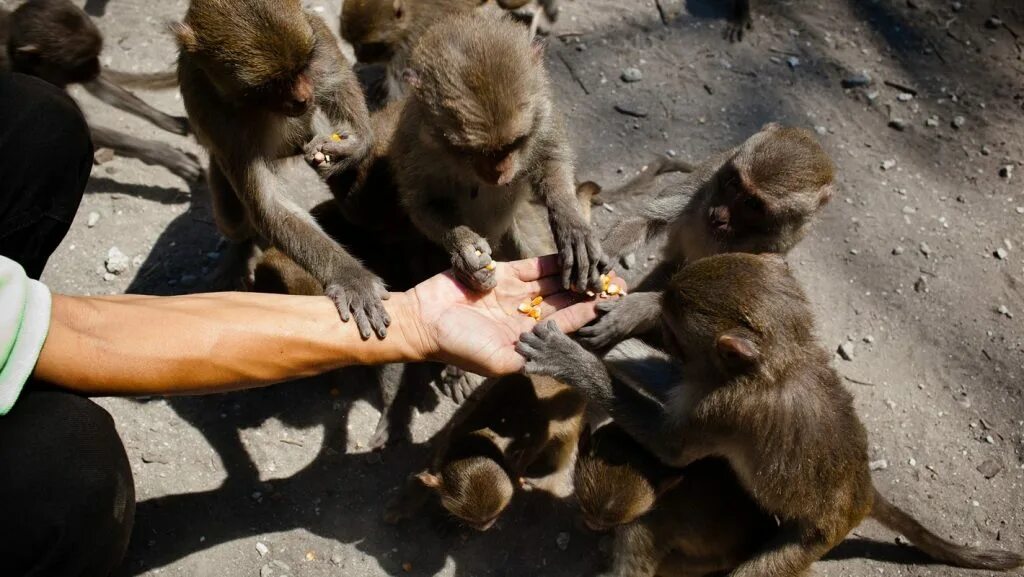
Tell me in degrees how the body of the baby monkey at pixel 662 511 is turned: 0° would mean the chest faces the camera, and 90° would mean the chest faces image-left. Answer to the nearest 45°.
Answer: approximately 90°

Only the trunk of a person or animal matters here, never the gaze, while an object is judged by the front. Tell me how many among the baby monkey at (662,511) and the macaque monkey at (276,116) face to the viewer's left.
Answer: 1

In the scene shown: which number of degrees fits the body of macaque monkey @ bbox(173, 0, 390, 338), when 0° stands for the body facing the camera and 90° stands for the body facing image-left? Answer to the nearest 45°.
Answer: approximately 315°

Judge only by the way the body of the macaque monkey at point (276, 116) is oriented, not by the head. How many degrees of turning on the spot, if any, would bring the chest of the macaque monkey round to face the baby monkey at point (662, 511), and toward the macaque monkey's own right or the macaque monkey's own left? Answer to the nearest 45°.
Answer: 0° — it already faces it

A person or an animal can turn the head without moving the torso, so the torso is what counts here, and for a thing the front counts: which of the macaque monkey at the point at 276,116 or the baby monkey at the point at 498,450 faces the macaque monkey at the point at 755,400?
the macaque monkey at the point at 276,116

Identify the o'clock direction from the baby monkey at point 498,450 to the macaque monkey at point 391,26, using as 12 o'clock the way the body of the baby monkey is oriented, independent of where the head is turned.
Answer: The macaque monkey is roughly at 4 o'clock from the baby monkey.
